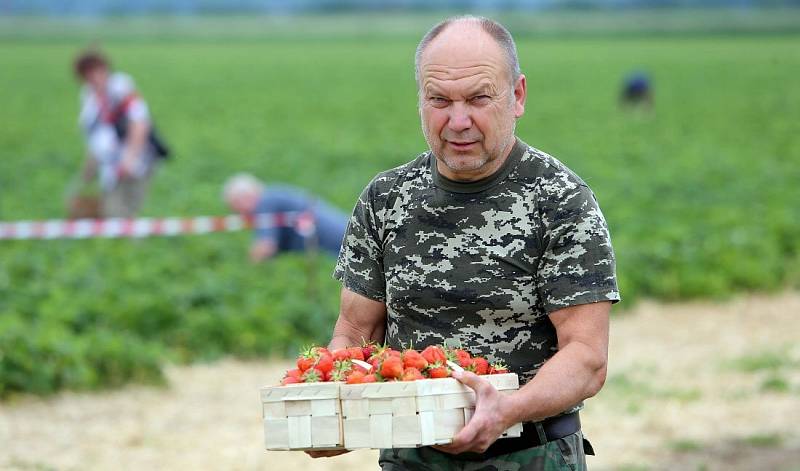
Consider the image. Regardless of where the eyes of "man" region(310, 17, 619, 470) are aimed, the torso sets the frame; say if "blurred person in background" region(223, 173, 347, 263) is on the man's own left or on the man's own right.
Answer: on the man's own right

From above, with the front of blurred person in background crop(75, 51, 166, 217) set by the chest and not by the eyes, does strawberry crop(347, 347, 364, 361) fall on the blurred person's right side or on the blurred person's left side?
on the blurred person's left side

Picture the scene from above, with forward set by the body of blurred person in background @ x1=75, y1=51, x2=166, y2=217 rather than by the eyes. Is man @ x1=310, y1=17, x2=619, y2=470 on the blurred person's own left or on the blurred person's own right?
on the blurred person's own left

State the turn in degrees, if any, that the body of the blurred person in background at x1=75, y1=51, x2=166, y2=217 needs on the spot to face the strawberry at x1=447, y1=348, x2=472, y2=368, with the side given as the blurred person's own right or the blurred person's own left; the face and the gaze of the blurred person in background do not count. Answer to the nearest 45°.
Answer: approximately 45° to the blurred person's own left

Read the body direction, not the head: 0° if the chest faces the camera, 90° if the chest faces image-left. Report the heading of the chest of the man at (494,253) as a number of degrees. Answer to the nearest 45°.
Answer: approximately 45°
